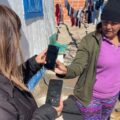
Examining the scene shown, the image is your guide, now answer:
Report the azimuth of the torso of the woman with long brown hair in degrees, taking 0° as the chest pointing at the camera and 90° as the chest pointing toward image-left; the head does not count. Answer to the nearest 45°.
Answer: approximately 225°

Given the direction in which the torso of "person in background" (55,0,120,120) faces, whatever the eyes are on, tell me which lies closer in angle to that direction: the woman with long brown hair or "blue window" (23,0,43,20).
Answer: the woman with long brown hair

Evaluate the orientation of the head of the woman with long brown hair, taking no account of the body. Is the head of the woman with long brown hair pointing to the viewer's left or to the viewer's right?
to the viewer's right

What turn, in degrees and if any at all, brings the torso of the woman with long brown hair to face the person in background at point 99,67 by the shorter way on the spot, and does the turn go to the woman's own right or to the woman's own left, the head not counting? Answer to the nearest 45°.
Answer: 0° — they already face them

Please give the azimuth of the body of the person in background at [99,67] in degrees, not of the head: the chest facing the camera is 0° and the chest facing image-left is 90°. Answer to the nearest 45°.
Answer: approximately 0°

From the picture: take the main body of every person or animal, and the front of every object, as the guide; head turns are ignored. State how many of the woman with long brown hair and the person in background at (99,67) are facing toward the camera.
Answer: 1
